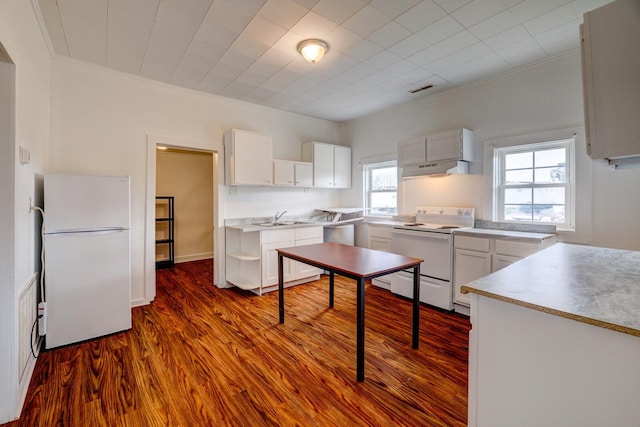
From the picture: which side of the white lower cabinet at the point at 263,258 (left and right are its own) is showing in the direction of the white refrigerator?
right

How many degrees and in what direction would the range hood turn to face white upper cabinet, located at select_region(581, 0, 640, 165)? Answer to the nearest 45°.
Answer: approximately 45° to its left

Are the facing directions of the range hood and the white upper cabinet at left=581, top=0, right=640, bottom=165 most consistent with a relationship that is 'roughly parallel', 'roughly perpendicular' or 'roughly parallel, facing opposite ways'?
roughly perpendicular

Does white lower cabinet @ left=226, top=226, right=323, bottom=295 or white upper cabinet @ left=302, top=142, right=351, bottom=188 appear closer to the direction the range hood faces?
the white lower cabinet

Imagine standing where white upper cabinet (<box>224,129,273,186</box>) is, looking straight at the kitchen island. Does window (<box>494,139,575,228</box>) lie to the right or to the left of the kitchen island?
left

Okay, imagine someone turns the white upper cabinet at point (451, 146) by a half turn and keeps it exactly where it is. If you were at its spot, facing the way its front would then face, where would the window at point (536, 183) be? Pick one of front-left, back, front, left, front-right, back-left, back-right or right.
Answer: front-right

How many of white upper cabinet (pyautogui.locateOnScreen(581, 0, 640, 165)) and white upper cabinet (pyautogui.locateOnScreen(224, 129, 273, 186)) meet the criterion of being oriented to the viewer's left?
1

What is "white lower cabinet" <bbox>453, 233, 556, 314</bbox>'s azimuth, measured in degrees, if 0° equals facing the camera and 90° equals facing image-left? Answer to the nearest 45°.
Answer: approximately 45°

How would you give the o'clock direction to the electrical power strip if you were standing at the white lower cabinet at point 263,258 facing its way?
The electrical power strip is roughly at 3 o'clock from the white lower cabinet.

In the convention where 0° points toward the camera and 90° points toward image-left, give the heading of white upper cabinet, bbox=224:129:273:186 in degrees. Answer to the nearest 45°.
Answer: approximately 315°

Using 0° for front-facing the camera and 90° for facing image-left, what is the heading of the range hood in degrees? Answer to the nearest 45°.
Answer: approximately 45°

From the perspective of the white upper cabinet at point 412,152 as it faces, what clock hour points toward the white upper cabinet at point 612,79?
the white upper cabinet at point 612,79 is roughly at 10 o'clock from the white upper cabinet at point 412,152.

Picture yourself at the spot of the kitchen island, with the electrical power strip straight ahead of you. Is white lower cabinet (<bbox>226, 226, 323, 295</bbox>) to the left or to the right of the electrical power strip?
right

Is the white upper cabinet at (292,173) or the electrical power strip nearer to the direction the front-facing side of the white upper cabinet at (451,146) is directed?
the electrical power strip
